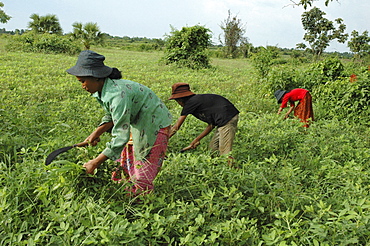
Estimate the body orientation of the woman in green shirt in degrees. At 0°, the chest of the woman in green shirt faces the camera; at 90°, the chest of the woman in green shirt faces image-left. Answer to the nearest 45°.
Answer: approximately 90°

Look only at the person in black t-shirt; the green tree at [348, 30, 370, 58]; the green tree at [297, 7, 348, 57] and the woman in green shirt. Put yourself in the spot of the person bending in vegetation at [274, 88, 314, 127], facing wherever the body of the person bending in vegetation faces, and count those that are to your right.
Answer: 2

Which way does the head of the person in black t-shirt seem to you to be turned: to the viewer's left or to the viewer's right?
to the viewer's left

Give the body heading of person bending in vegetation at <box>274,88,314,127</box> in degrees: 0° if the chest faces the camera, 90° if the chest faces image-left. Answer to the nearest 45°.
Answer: approximately 90°

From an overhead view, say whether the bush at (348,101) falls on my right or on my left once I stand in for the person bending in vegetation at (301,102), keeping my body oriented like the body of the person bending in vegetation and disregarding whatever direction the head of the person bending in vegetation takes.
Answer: on my right

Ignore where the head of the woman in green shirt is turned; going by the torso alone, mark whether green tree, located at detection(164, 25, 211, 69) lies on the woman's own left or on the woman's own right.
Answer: on the woman's own right

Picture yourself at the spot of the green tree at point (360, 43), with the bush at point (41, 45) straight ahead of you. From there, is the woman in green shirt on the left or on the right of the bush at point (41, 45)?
left

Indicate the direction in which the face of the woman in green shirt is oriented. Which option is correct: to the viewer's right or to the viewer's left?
to the viewer's left

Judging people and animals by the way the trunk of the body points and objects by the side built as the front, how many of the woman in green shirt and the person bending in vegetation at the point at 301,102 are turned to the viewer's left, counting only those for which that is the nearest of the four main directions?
2
